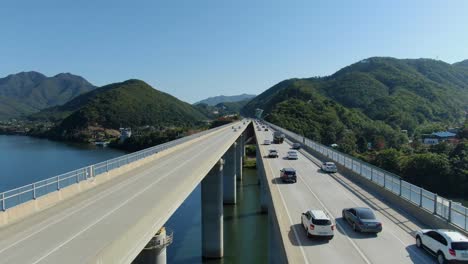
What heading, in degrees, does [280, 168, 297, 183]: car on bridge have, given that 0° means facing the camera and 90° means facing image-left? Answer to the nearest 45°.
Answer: approximately 180°

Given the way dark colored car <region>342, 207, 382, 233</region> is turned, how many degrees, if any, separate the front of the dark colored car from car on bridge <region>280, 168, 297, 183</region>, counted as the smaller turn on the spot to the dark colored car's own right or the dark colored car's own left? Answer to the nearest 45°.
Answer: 0° — it already faces it

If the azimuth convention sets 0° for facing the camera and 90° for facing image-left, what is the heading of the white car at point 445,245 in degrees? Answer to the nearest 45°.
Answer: approximately 135°

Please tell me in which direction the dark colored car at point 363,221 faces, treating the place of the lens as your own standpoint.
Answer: facing away from the viewer and to the left of the viewer

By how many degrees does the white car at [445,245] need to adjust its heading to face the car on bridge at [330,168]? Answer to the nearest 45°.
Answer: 0° — it already faces it

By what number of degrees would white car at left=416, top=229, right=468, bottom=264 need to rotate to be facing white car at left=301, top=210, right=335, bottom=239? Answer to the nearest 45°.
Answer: approximately 45° to its left

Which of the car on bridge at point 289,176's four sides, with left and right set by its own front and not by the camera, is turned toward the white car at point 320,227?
back
